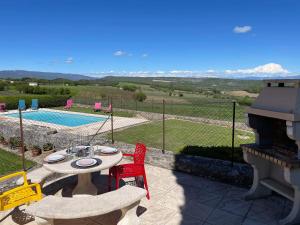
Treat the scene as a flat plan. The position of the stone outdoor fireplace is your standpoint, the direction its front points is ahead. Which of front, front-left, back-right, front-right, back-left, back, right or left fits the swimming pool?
right

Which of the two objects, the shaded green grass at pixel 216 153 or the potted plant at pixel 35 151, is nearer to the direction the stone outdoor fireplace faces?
the potted plant

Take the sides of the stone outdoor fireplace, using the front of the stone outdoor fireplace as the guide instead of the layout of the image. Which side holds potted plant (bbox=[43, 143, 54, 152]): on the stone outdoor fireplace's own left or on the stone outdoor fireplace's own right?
on the stone outdoor fireplace's own right

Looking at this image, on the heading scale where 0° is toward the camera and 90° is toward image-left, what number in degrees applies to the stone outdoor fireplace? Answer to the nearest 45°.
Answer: approximately 45°

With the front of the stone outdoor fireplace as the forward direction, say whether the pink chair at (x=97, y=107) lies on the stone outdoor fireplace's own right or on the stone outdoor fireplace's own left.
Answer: on the stone outdoor fireplace's own right

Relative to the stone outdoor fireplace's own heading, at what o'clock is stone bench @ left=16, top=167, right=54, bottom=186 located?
The stone bench is roughly at 1 o'clock from the stone outdoor fireplace.

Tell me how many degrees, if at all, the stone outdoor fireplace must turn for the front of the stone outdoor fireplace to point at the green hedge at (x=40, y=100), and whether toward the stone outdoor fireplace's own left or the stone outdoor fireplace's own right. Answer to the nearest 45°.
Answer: approximately 90° to the stone outdoor fireplace's own right

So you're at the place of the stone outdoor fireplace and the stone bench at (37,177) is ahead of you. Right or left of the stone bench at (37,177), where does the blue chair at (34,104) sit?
right

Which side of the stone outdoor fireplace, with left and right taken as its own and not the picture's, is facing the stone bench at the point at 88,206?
front

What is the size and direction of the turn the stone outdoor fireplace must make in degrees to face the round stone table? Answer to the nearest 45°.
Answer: approximately 45° to its right

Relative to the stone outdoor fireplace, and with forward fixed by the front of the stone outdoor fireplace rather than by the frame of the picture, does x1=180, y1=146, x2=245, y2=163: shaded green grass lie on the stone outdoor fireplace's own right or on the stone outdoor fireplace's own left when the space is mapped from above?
on the stone outdoor fireplace's own right
